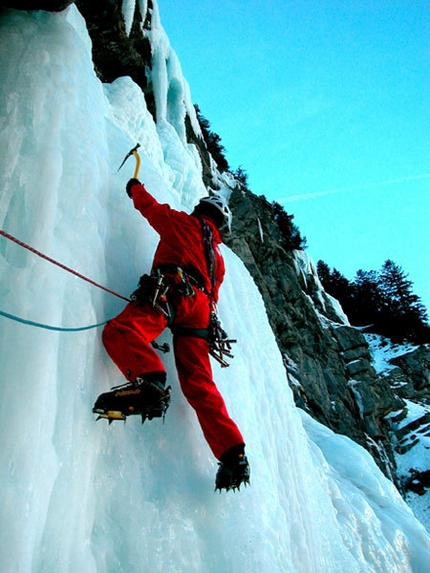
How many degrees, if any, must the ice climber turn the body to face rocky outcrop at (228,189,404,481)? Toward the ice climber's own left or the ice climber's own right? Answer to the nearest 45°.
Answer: approximately 90° to the ice climber's own right

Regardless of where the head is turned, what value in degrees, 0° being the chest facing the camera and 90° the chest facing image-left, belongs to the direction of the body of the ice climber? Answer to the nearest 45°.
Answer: approximately 135°
